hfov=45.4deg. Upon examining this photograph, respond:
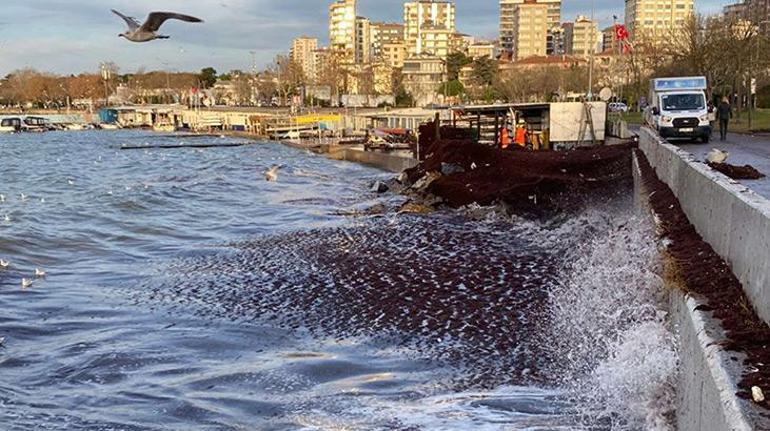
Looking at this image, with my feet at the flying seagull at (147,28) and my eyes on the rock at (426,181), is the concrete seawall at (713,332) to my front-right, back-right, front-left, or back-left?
back-right

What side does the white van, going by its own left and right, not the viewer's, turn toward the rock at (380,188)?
right

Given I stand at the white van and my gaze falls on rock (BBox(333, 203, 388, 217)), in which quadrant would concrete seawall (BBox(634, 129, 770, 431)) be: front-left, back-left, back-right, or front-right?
front-left

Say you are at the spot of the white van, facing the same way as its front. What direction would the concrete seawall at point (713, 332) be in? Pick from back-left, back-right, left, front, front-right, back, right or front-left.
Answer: front

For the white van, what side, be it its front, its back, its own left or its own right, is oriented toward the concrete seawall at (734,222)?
front

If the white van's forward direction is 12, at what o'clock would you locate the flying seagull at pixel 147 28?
The flying seagull is roughly at 1 o'clock from the white van.

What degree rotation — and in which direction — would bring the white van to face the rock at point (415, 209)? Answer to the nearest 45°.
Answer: approximately 45° to its right

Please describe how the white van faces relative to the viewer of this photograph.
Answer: facing the viewer

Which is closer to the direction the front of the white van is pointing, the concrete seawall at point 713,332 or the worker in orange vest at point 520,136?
the concrete seawall

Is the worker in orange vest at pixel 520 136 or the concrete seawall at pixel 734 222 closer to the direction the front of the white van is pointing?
the concrete seawall
